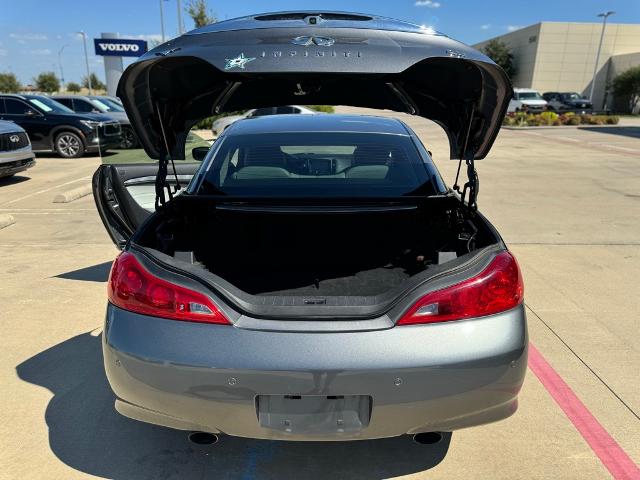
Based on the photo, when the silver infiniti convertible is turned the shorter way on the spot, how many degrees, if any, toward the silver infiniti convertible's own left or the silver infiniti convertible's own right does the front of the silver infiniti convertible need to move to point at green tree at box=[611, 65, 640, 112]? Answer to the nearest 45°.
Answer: approximately 45° to the silver infiniti convertible's own right

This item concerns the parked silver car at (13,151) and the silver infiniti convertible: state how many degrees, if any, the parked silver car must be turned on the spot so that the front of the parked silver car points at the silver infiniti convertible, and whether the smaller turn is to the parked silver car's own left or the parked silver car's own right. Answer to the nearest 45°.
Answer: approximately 45° to the parked silver car's own right

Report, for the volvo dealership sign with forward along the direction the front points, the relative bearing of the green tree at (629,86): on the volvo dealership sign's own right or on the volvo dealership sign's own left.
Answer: on the volvo dealership sign's own left

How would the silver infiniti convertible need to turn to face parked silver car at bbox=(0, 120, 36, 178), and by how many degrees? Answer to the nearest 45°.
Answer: approximately 45° to its left

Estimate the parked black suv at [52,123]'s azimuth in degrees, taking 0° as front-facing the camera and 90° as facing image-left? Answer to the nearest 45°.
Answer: approximately 315°

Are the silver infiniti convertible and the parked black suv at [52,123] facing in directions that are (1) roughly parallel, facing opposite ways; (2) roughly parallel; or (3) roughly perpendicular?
roughly perpendicular

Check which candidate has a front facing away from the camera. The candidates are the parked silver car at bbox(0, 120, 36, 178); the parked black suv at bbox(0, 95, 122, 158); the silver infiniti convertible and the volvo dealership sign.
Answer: the silver infiniti convertible

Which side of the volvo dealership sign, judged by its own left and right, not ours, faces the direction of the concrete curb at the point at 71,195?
front

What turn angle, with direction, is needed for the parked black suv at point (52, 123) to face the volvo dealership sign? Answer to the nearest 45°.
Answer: approximately 135° to its left

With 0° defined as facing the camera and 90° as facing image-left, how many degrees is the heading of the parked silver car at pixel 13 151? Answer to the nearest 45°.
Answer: approximately 315°

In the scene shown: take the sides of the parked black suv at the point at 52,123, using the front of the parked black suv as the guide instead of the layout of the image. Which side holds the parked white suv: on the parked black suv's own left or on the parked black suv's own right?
on the parked black suv's own left

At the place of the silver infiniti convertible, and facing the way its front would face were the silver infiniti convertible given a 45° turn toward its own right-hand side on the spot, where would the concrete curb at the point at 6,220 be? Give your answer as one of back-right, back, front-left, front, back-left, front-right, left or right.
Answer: left

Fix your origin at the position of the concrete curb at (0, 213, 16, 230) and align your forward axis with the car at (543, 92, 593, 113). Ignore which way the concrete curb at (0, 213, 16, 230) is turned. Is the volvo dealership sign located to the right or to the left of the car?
left

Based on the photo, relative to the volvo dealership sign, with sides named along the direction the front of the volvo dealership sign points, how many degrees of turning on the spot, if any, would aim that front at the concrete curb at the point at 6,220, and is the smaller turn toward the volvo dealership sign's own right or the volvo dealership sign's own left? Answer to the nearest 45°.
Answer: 0° — it already faces it

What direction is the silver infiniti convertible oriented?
away from the camera
